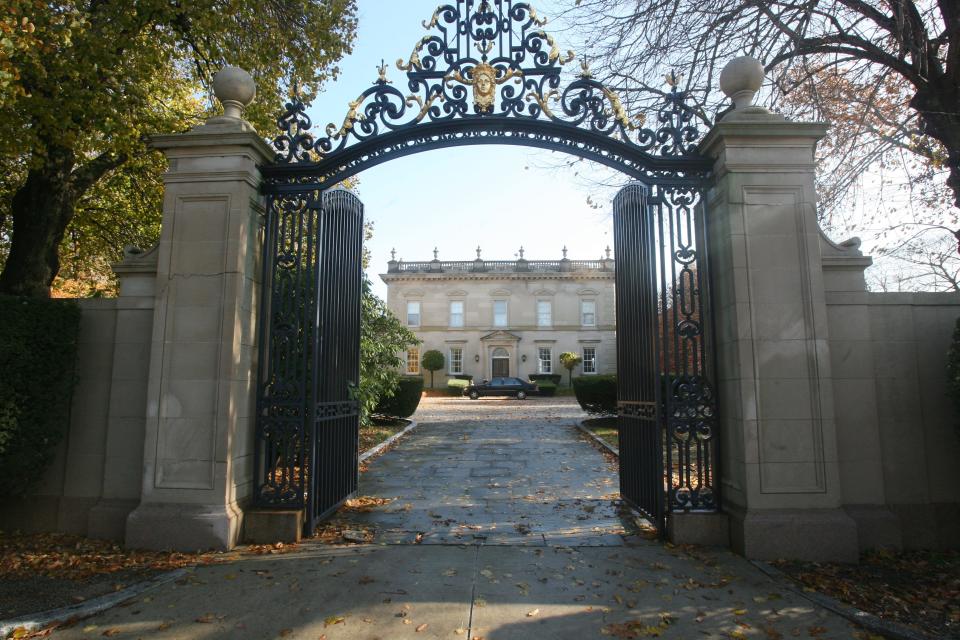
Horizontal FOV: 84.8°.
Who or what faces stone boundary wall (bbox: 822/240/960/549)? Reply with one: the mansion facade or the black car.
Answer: the mansion facade

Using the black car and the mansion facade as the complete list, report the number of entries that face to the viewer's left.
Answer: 1

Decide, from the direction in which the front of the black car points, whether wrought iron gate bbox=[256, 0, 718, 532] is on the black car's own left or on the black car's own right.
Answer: on the black car's own left

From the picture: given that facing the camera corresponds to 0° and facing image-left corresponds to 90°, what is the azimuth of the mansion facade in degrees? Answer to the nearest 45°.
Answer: approximately 0°

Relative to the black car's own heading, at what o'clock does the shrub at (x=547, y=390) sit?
The shrub is roughly at 5 o'clock from the black car.

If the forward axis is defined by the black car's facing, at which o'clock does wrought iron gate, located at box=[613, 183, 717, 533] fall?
The wrought iron gate is roughly at 9 o'clock from the black car.

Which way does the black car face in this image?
to the viewer's left

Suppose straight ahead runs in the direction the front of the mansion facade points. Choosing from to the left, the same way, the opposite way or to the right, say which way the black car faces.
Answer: to the right

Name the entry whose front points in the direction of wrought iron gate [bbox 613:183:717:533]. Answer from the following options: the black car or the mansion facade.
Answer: the mansion facade
